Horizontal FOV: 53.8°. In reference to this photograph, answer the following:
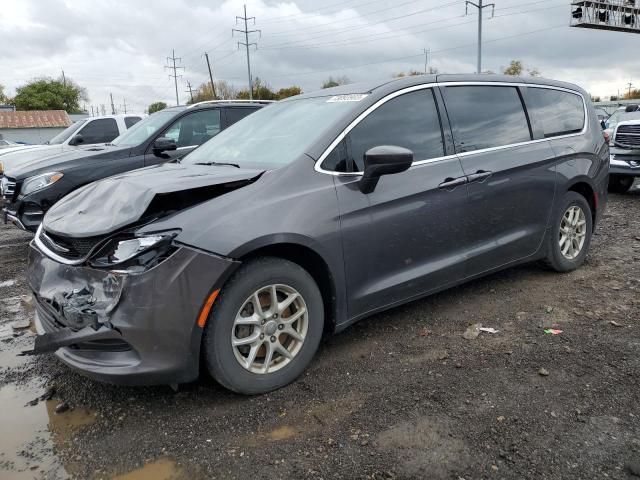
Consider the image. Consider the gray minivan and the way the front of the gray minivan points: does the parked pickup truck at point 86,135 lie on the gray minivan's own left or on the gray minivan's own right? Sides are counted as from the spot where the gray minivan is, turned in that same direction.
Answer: on the gray minivan's own right

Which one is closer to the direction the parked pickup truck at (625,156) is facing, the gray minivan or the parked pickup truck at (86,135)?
the gray minivan

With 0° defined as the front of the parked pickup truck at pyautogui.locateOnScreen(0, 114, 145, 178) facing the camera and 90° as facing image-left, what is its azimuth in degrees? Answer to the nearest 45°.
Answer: approximately 45°

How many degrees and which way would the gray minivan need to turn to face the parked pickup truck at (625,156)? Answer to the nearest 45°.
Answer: approximately 180°

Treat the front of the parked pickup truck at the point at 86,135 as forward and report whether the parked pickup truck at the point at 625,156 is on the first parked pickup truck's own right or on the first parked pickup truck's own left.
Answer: on the first parked pickup truck's own left

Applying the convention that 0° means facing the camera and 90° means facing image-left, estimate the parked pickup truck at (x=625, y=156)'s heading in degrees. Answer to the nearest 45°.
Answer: approximately 0°

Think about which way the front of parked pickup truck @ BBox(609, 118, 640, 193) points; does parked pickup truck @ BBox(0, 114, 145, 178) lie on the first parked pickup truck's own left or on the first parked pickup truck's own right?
on the first parked pickup truck's own right
